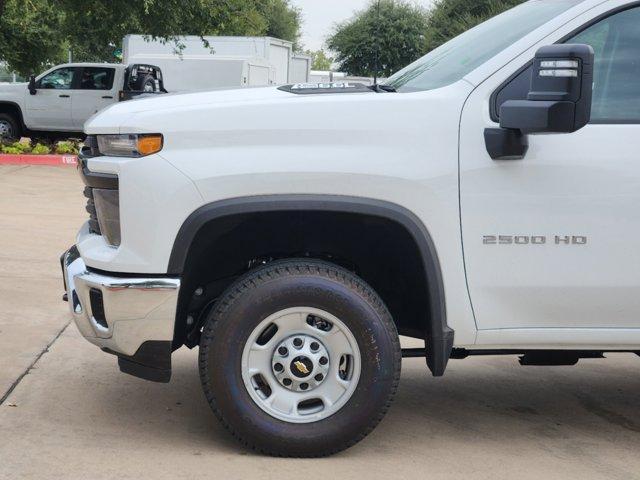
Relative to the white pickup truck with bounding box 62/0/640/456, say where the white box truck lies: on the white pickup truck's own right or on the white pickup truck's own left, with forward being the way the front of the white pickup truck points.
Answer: on the white pickup truck's own right

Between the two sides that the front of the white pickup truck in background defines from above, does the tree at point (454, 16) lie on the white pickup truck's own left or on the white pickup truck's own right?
on the white pickup truck's own right

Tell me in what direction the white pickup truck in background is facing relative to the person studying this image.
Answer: facing to the left of the viewer

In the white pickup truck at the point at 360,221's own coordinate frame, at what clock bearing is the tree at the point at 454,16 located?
The tree is roughly at 3 o'clock from the white pickup truck.

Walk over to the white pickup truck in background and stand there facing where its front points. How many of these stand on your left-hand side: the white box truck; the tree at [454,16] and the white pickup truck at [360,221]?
1

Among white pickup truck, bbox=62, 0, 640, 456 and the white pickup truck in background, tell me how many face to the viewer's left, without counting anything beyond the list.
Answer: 2

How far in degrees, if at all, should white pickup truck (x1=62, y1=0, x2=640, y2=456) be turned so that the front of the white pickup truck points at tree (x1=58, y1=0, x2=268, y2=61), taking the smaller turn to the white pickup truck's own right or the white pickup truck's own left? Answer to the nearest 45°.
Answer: approximately 90° to the white pickup truck's own right

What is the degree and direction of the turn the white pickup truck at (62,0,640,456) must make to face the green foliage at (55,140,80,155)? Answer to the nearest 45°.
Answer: approximately 90° to its right

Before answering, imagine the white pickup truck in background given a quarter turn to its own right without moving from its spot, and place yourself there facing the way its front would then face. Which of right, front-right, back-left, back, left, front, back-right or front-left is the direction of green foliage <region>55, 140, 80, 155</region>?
back

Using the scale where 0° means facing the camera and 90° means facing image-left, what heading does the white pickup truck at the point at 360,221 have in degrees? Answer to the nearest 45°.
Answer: approximately 90°

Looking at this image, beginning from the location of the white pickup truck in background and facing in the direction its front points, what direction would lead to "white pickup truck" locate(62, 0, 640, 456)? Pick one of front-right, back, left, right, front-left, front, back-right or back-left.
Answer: left

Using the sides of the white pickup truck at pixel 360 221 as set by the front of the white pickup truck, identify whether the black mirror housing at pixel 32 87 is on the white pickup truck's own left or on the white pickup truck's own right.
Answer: on the white pickup truck's own right
